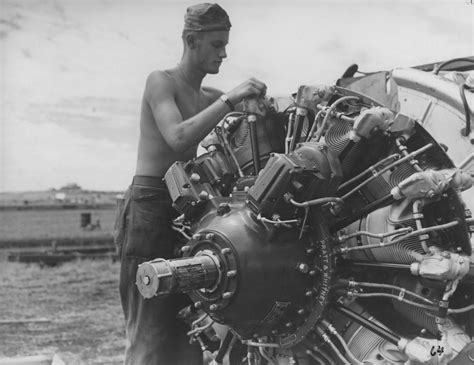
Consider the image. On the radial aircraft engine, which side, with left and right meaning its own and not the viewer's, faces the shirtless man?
right

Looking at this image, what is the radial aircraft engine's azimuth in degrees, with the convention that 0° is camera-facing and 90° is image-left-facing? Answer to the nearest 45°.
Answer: approximately 45°
